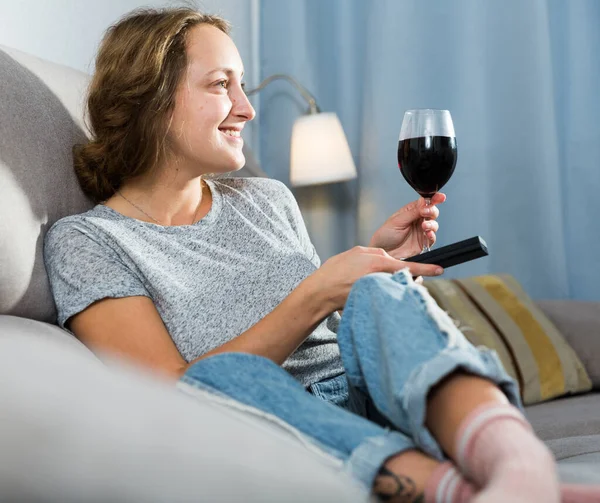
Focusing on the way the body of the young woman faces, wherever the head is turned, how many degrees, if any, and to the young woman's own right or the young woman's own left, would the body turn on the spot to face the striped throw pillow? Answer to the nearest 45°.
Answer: approximately 90° to the young woman's own left

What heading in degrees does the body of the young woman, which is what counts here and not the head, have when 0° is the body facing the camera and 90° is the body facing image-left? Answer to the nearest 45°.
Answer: approximately 315°
